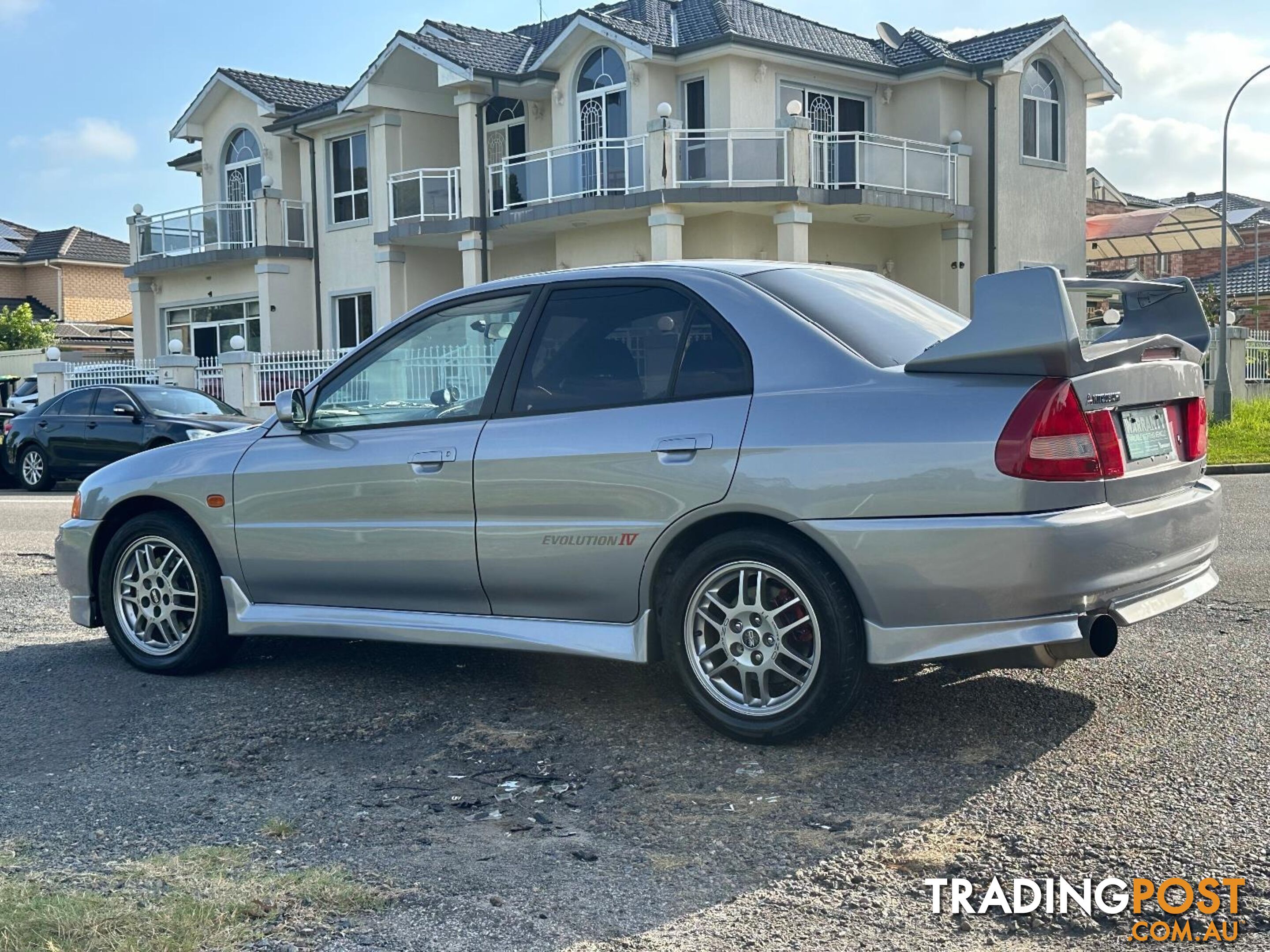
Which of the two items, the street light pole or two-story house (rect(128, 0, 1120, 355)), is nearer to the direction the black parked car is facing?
the street light pole

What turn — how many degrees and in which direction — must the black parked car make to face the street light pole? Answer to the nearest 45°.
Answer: approximately 45° to its left

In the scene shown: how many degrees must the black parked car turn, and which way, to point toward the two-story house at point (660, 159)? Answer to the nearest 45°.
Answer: approximately 90° to its left

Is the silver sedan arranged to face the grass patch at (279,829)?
no

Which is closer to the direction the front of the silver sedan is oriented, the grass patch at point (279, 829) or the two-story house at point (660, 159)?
the two-story house

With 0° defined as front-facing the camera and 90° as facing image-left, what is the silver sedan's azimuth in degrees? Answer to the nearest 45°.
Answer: approximately 135°

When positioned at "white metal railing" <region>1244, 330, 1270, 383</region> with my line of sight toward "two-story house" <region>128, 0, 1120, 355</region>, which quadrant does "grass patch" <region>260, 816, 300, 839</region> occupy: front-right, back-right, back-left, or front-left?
front-left

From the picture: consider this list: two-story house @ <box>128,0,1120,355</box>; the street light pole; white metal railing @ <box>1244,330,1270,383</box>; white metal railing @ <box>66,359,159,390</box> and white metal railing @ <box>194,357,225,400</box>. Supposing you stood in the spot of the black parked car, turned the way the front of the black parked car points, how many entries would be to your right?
0

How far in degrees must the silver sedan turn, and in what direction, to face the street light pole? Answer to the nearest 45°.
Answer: approximately 90° to its right

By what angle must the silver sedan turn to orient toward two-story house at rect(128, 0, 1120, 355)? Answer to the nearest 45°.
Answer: approximately 45° to its right

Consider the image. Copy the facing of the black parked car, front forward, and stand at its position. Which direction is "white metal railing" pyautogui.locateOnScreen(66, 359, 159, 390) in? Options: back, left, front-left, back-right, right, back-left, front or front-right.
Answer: back-left

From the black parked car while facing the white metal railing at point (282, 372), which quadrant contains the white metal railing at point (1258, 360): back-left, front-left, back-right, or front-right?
front-right

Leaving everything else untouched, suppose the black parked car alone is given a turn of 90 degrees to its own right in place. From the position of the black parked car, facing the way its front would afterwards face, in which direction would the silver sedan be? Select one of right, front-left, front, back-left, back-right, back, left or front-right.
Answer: front-left
